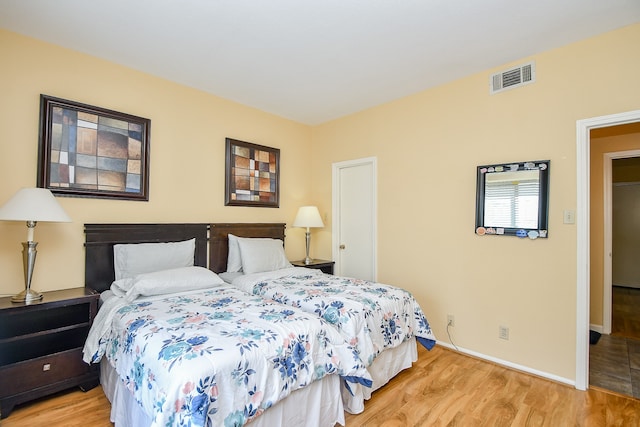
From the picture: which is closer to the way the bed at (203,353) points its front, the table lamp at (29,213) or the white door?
the white door

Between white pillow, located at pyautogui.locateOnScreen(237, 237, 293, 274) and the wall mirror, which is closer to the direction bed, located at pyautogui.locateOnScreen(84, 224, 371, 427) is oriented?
the wall mirror

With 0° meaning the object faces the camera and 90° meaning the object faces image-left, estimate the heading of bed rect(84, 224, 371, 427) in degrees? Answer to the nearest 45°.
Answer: approximately 315°

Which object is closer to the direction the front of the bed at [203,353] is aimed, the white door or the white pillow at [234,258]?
the white door

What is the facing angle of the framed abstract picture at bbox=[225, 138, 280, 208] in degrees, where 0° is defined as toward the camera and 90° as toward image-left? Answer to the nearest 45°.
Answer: approximately 315°

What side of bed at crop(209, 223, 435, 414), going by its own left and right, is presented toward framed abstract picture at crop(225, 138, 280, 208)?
back

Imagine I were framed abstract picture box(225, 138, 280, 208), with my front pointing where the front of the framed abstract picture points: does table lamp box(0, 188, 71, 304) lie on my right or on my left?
on my right

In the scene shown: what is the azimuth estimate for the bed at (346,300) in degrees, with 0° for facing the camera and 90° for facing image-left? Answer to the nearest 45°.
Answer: approximately 315°
